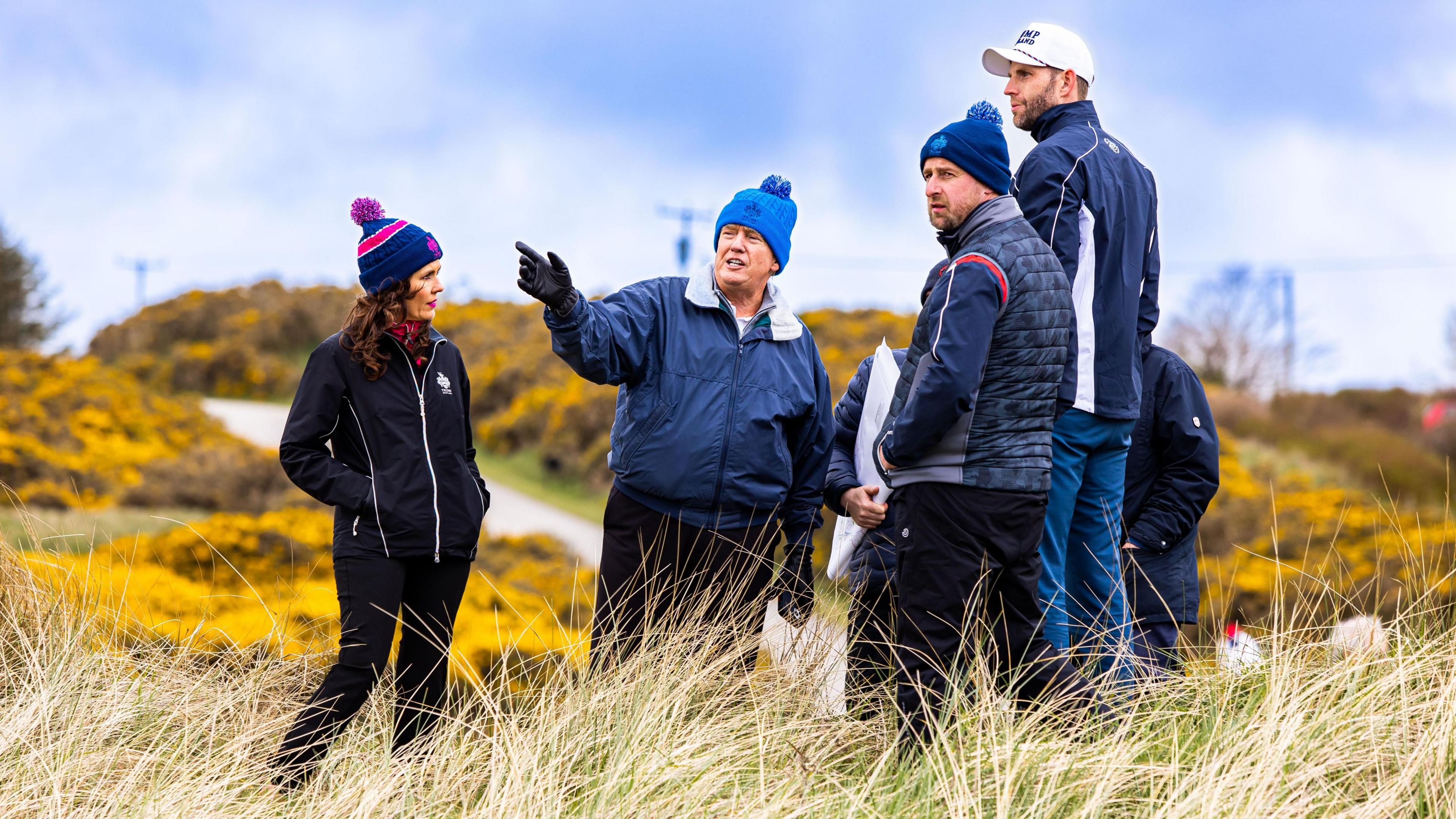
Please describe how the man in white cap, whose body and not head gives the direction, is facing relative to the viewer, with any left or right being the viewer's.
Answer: facing away from the viewer and to the left of the viewer

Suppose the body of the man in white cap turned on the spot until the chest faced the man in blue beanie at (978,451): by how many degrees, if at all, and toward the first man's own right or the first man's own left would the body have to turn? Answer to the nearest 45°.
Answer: approximately 90° to the first man's own left

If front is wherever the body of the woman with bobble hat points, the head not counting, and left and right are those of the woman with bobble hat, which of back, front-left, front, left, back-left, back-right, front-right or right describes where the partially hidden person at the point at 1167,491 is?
front-left

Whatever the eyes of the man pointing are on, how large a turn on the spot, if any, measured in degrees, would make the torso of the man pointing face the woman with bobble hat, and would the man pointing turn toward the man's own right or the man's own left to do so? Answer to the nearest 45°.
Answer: approximately 90° to the man's own right

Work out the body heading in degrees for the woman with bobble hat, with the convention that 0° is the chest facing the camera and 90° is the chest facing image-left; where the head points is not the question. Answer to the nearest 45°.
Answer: approximately 315°

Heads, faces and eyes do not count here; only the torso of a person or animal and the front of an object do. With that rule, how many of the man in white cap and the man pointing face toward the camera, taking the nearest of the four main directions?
1

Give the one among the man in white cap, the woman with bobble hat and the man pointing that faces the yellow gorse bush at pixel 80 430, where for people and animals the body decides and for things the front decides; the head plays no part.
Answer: the man in white cap

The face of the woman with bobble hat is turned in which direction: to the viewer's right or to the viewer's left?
to the viewer's right

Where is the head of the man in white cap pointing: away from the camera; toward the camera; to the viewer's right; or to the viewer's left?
to the viewer's left

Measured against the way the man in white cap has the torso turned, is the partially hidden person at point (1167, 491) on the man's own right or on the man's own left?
on the man's own right

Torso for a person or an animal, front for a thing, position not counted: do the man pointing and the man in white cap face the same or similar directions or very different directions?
very different directions

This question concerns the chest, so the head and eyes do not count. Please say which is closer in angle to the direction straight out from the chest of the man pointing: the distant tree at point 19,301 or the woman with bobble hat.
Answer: the woman with bobble hat

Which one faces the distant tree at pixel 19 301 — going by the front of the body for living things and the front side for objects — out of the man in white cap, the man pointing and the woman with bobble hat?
the man in white cap

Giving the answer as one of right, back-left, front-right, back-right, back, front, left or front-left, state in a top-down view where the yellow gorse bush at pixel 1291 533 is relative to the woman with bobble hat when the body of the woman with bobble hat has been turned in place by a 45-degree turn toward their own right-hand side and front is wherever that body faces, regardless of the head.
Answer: back-left
